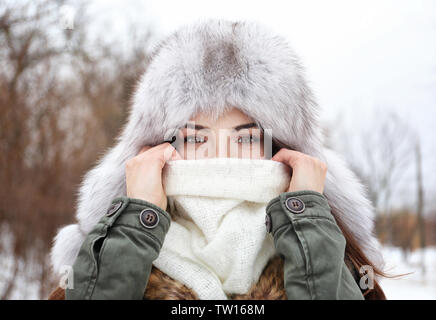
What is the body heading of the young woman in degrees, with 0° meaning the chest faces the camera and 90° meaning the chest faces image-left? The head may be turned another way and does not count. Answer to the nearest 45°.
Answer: approximately 0°
